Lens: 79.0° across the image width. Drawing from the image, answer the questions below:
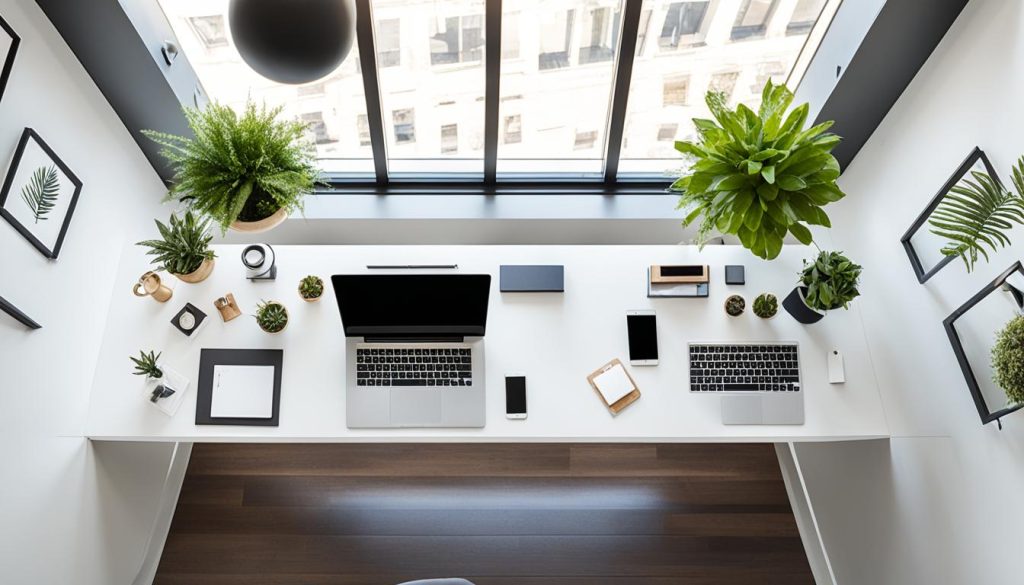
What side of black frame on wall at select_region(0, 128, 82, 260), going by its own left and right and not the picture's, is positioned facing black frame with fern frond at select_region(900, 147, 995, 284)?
front

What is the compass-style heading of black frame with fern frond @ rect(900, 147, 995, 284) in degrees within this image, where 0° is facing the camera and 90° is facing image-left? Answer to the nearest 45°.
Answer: approximately 45°

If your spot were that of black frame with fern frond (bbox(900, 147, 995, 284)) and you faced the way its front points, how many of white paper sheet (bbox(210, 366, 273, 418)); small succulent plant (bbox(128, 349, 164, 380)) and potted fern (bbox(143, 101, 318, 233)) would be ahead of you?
3

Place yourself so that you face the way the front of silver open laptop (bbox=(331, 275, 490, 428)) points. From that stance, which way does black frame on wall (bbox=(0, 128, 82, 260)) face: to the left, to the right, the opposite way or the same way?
to the left

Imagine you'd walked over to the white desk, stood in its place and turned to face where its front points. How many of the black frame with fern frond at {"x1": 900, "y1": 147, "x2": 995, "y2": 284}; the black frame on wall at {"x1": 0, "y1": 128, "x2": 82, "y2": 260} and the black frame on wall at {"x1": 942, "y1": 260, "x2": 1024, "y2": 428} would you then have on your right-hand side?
1

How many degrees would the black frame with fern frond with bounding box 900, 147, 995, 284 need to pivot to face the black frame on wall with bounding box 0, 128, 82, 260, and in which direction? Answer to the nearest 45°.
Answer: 0° — it already faces it

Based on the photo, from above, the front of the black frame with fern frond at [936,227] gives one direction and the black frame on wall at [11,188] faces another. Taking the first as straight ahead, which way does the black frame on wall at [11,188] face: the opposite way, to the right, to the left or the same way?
the opposite way

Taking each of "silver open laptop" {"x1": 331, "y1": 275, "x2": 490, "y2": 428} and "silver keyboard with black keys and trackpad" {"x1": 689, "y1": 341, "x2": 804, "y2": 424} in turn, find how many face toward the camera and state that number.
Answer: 2

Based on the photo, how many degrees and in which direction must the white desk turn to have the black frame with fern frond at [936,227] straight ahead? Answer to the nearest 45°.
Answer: approximately 90° to its left

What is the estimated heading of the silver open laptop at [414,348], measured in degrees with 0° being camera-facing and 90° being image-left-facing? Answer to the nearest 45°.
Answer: approximately 0°

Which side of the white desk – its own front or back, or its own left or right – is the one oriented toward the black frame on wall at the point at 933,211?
left

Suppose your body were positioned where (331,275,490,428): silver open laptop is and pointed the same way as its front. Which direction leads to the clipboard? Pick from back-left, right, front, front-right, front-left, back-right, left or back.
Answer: left

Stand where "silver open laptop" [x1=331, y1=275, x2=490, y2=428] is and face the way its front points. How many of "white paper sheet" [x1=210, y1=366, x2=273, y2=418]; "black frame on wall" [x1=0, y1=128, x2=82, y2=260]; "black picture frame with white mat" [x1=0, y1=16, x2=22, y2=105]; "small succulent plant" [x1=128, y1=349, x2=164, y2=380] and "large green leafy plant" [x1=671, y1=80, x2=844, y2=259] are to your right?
4

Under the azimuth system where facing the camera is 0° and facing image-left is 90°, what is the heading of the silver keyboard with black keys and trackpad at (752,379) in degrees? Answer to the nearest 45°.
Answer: approximately 0°

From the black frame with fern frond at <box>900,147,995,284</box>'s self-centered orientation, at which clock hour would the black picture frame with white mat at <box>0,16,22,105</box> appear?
The black picture frame with white mat is roughly at 12 o'clock from the black frame with fern frond.

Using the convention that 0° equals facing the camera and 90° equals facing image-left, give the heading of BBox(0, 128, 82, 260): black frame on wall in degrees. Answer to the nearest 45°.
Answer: approximately 315°
